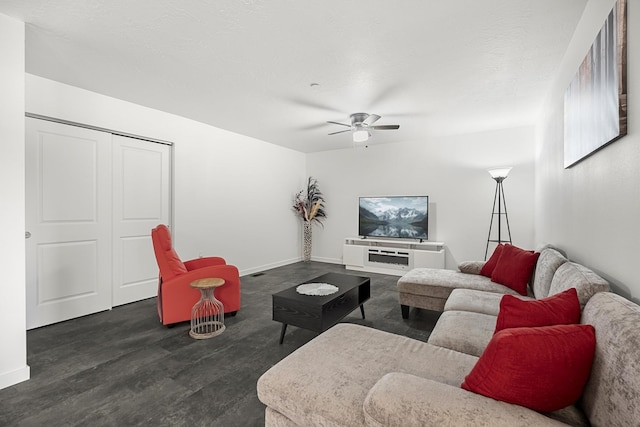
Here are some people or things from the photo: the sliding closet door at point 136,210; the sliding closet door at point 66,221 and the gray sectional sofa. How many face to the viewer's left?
1

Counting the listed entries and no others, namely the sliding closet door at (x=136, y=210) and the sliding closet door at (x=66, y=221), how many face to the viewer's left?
0

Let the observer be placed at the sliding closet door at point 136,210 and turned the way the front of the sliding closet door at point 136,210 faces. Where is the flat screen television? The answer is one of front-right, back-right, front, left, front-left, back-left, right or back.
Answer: front-left

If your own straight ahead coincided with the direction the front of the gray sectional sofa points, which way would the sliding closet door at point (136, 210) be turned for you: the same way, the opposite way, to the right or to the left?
the opposite way

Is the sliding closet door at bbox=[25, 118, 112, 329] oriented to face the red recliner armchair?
no

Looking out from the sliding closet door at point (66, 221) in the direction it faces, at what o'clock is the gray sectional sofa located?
The gray sectional sofa is roughly at 1 o'clock from the sliding closet door.

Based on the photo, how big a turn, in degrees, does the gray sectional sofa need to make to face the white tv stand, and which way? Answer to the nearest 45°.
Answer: approximately 90° to its right

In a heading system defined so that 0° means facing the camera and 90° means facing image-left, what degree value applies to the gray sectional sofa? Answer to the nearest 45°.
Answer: approximately 90°

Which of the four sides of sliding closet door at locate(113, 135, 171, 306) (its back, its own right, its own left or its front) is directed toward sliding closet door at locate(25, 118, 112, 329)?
right

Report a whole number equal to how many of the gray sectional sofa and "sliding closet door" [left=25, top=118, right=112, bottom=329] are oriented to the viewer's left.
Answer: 1

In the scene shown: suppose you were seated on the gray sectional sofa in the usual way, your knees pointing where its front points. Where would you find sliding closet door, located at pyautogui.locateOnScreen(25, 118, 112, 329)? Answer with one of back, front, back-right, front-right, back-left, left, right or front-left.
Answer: front

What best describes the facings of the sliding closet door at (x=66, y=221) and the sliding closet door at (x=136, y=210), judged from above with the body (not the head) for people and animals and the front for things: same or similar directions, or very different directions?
same or similar directions

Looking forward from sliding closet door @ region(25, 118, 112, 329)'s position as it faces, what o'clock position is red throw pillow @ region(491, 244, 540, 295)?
The red throw pillow is roughly at 12 o'clock from the sliding closet door.

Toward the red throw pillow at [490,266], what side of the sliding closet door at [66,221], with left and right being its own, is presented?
front

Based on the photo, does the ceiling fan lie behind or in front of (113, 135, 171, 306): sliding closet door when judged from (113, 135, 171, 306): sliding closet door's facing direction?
in front
